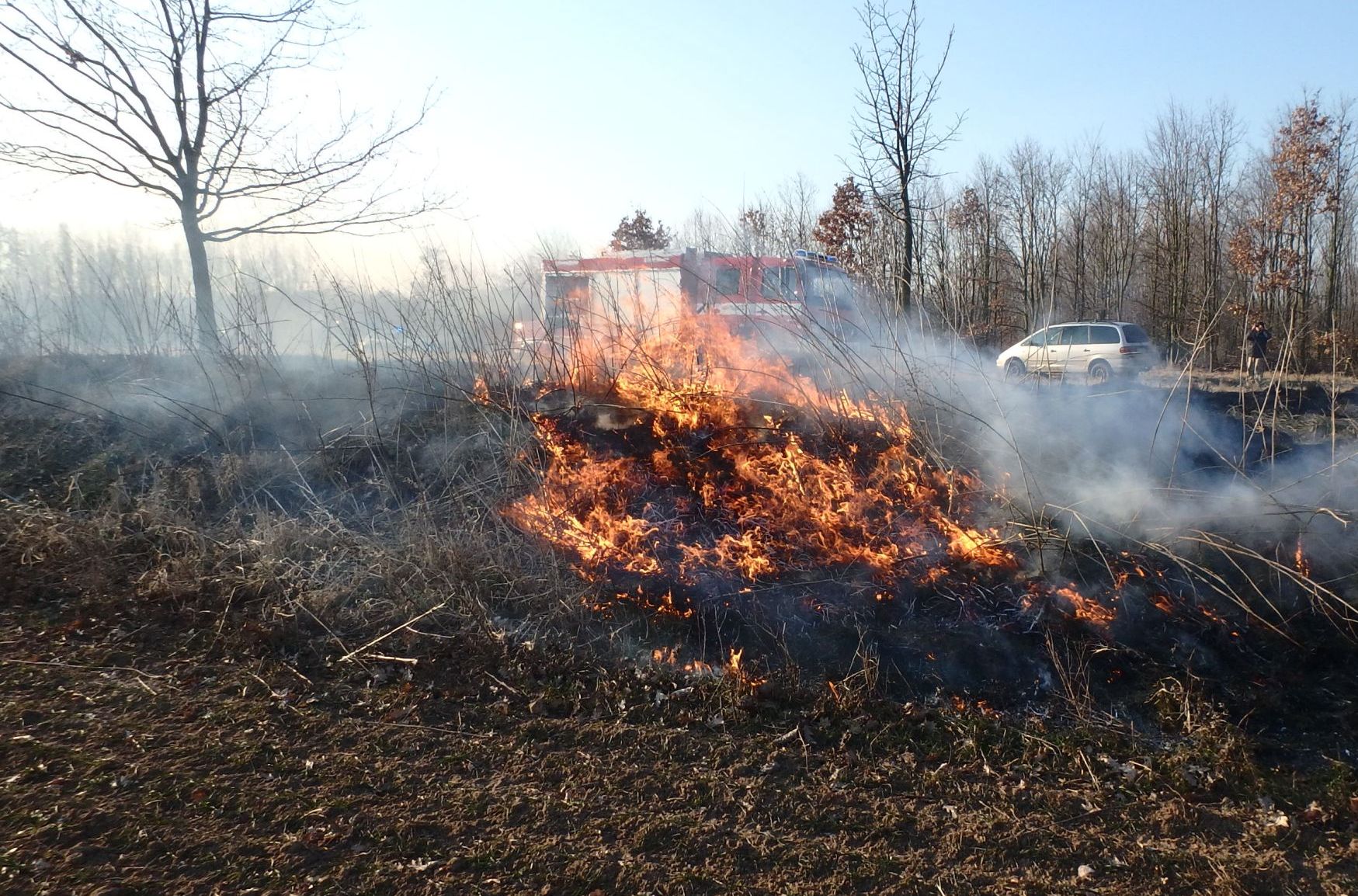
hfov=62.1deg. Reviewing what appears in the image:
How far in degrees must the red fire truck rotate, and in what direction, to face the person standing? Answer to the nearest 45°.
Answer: approximately 45° to its left

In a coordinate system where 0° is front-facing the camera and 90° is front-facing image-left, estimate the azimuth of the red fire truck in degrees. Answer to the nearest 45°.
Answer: approximately 315°

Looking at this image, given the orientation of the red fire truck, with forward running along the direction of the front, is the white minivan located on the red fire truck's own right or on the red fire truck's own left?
on the red fire truck's own left
